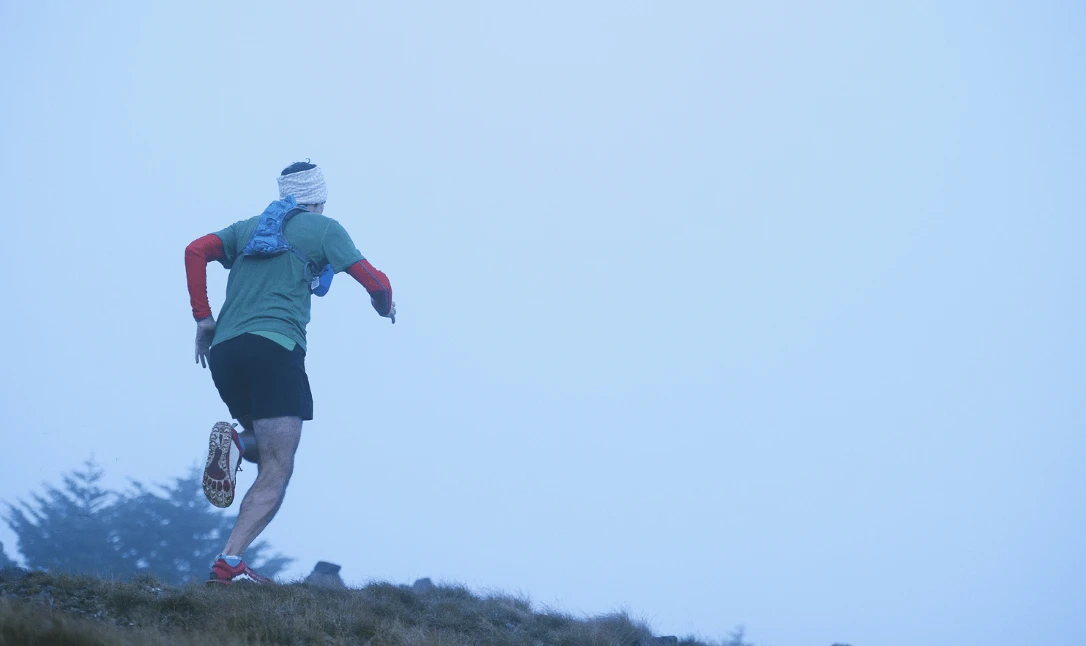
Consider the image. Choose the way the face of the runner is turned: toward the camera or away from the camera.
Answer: away from the camera

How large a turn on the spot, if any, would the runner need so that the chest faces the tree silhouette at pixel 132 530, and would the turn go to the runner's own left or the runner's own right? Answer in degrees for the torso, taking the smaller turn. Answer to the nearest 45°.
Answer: approximately 45° to the runner's own left

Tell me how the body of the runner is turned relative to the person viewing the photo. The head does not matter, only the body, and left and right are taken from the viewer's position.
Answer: facing away from the viewer and to the right of the viewer
